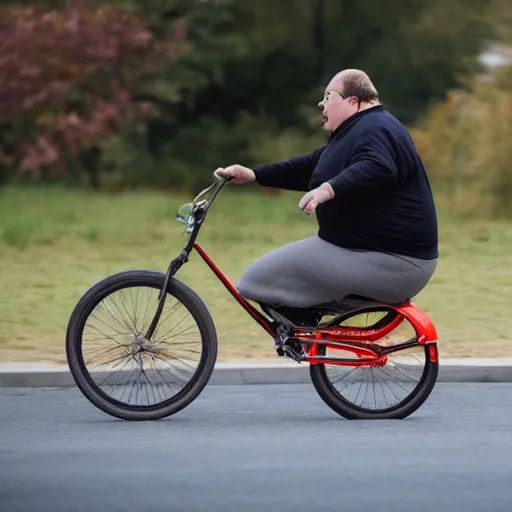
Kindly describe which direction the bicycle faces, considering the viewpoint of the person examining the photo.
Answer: facing to the left of the viewer

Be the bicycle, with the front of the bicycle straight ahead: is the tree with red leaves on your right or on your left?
on your right
